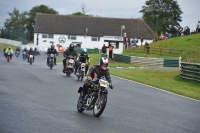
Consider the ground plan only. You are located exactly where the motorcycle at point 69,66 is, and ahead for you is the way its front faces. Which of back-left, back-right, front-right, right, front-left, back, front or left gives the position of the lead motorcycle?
front

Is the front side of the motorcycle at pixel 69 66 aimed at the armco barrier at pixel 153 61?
no

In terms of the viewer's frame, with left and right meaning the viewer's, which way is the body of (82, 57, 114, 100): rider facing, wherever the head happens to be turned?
facing the viewer and to the right of the viewer

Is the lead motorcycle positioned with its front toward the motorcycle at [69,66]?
no

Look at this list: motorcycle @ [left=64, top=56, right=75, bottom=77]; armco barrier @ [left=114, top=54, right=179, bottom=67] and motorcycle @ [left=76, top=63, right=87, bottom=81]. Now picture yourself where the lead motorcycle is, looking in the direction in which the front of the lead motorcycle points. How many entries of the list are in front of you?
0

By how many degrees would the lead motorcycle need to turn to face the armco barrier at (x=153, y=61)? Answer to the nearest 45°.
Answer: approximately 135° to its left

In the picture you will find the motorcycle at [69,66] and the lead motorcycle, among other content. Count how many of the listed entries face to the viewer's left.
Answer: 0

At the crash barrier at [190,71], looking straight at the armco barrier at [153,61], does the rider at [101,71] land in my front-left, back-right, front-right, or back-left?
back-left

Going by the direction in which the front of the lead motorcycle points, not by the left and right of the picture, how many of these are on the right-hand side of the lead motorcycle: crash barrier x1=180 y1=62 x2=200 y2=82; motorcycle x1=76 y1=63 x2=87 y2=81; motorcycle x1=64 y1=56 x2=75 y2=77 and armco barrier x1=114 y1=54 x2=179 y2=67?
0

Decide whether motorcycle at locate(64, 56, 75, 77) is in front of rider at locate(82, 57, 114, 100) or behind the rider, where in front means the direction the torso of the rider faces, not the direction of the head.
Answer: behind

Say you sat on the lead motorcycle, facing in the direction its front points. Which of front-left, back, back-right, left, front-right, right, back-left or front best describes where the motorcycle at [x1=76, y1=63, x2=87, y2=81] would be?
back-left

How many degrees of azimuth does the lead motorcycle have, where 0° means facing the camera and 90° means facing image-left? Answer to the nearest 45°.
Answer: approximately 315°

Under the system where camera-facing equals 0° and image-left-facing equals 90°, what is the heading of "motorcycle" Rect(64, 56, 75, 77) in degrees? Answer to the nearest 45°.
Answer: approximately 0°

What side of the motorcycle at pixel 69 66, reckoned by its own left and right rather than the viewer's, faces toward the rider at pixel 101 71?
front
